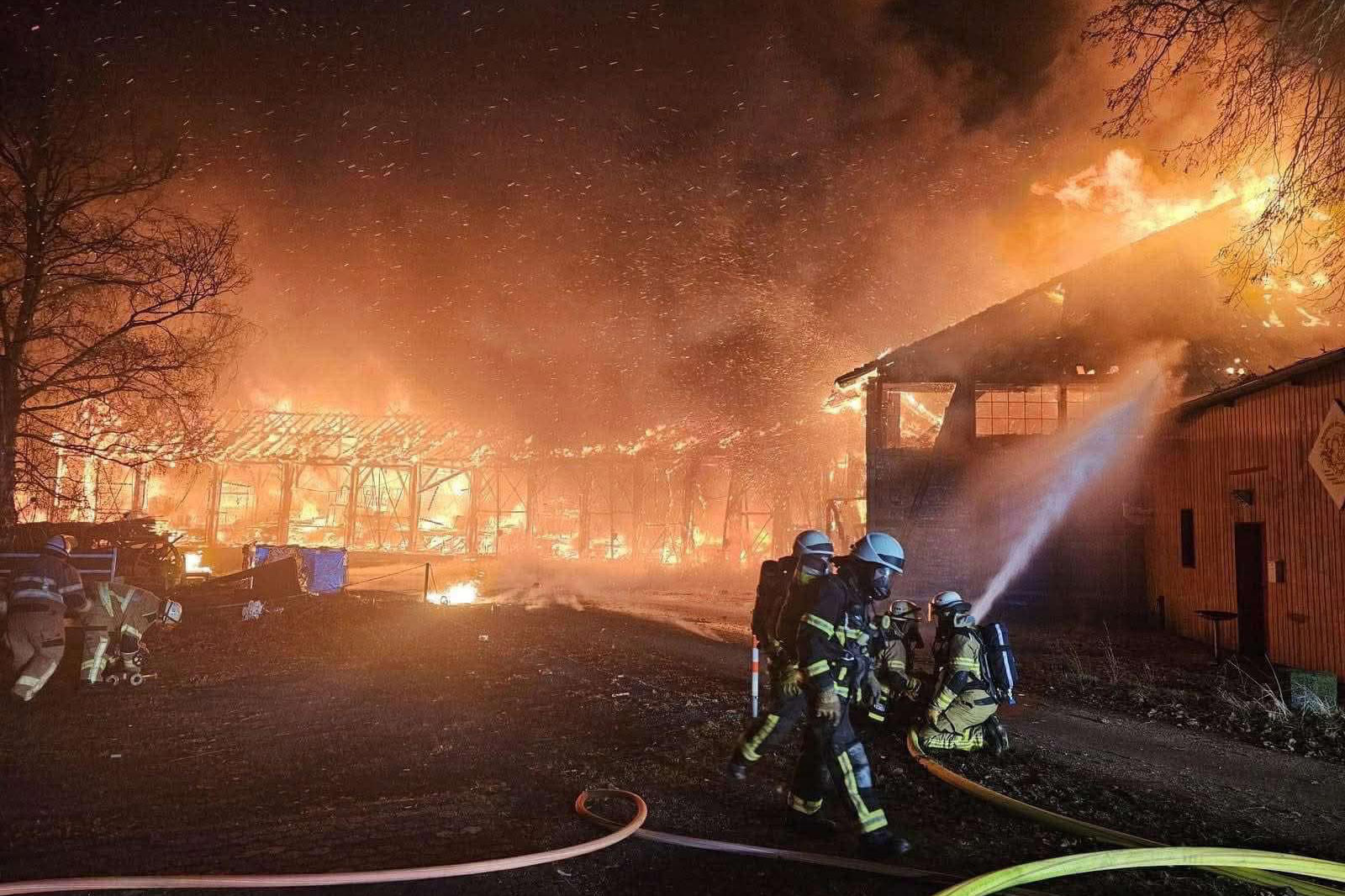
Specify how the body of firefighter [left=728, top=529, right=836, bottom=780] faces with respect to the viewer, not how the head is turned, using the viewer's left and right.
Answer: facing to the right of the viewer

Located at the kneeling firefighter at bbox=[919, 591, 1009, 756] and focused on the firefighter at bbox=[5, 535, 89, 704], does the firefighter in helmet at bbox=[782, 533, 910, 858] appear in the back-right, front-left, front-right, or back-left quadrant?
front-left

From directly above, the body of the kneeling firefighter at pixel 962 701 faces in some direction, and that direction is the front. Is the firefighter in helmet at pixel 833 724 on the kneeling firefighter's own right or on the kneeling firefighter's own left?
on the kneeling firefighter's own left

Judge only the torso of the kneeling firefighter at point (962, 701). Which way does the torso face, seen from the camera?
to the viewer's left

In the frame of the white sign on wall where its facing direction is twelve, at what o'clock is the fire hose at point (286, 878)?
The fire hose is roughly at 11 o'clock from the white sign on wall.

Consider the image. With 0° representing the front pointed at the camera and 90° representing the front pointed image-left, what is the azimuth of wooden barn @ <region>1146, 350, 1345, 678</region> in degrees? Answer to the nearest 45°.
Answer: approximately 45°

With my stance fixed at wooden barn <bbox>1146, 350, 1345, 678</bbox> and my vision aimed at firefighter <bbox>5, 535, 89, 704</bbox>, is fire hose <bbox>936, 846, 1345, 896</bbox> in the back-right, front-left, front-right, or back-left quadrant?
front-left

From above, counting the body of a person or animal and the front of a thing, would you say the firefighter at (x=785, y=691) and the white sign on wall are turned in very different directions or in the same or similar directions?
very different directions

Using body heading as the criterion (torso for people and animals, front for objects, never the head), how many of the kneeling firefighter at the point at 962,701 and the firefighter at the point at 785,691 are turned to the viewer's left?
1

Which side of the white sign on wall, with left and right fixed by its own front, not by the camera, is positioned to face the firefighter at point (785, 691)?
front
